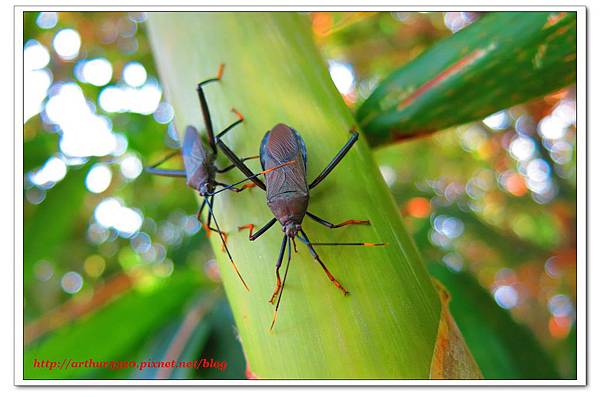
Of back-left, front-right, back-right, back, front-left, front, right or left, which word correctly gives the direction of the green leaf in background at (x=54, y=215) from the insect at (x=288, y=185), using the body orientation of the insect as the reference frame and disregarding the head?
back-right

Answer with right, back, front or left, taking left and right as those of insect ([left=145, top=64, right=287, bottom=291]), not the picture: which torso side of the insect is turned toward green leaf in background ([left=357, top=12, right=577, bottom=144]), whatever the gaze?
left

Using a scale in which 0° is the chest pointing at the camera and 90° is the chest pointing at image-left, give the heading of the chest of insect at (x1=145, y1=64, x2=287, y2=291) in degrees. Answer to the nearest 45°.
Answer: approximately 0°

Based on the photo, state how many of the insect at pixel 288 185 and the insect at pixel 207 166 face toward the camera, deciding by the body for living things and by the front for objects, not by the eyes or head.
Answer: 2

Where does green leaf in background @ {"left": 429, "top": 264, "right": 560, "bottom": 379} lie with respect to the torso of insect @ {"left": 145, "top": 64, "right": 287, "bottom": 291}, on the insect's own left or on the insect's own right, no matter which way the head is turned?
on the insect's own left
